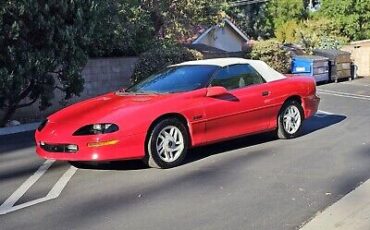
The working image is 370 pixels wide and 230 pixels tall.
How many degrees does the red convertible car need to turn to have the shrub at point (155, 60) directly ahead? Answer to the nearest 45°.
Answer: approximately 135° to its right

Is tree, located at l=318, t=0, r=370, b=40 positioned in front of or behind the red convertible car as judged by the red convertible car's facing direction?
behind

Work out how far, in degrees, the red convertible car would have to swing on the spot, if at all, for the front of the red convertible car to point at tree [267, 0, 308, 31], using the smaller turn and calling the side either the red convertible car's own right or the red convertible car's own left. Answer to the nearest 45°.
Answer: approximately 135° to the red convertible car's own right

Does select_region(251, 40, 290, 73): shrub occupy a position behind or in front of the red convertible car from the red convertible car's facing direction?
behind

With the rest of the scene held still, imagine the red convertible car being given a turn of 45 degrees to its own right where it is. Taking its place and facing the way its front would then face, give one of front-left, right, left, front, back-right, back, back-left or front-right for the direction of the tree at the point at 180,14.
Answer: right

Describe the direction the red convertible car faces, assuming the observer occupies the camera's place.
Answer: facing the viewer and to the left of the viewer

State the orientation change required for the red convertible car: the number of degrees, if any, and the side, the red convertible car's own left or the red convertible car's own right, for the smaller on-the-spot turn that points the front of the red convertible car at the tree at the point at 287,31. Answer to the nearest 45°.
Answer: approximately 135° to the red convertible car's own right

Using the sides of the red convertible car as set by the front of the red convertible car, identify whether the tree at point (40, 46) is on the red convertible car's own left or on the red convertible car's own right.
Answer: on the red convertible car's own right
